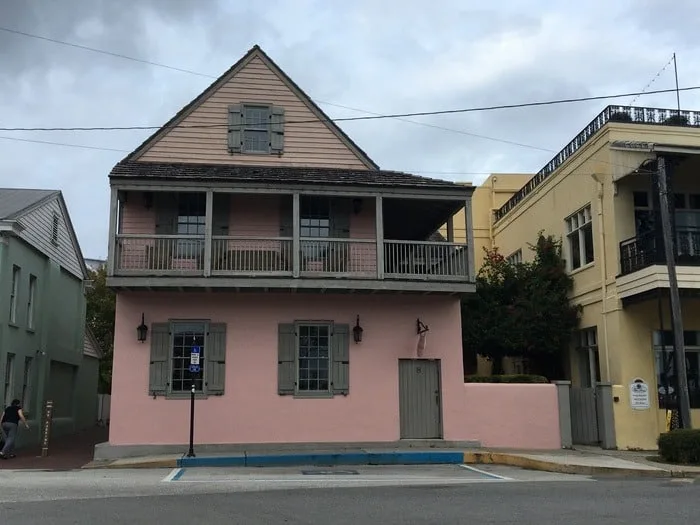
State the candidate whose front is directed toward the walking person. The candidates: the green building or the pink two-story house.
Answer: the green building

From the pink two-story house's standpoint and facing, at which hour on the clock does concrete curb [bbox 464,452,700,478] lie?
The concrete curb is roughly at 10 o'clock from the pink two-story house.

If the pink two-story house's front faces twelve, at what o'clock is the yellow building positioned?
The yellow building is roughly at 9 o'clock from the pink two-story house.

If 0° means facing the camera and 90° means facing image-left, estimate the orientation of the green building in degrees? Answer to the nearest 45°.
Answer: approximately 0°

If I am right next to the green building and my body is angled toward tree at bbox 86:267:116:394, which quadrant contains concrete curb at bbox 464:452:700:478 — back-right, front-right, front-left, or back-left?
back-right

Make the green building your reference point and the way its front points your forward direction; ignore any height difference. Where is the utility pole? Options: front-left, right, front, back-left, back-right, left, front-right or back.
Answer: front-left

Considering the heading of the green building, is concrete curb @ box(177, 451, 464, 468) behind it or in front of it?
in front

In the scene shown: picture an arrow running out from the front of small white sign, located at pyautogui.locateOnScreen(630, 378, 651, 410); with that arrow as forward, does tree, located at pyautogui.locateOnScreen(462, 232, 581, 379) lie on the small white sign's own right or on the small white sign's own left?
on the small white sign's own right

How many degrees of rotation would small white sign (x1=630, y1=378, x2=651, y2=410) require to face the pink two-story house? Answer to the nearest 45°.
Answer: approximately 45° to its right

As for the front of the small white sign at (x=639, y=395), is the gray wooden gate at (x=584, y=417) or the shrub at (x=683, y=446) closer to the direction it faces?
the shrub
